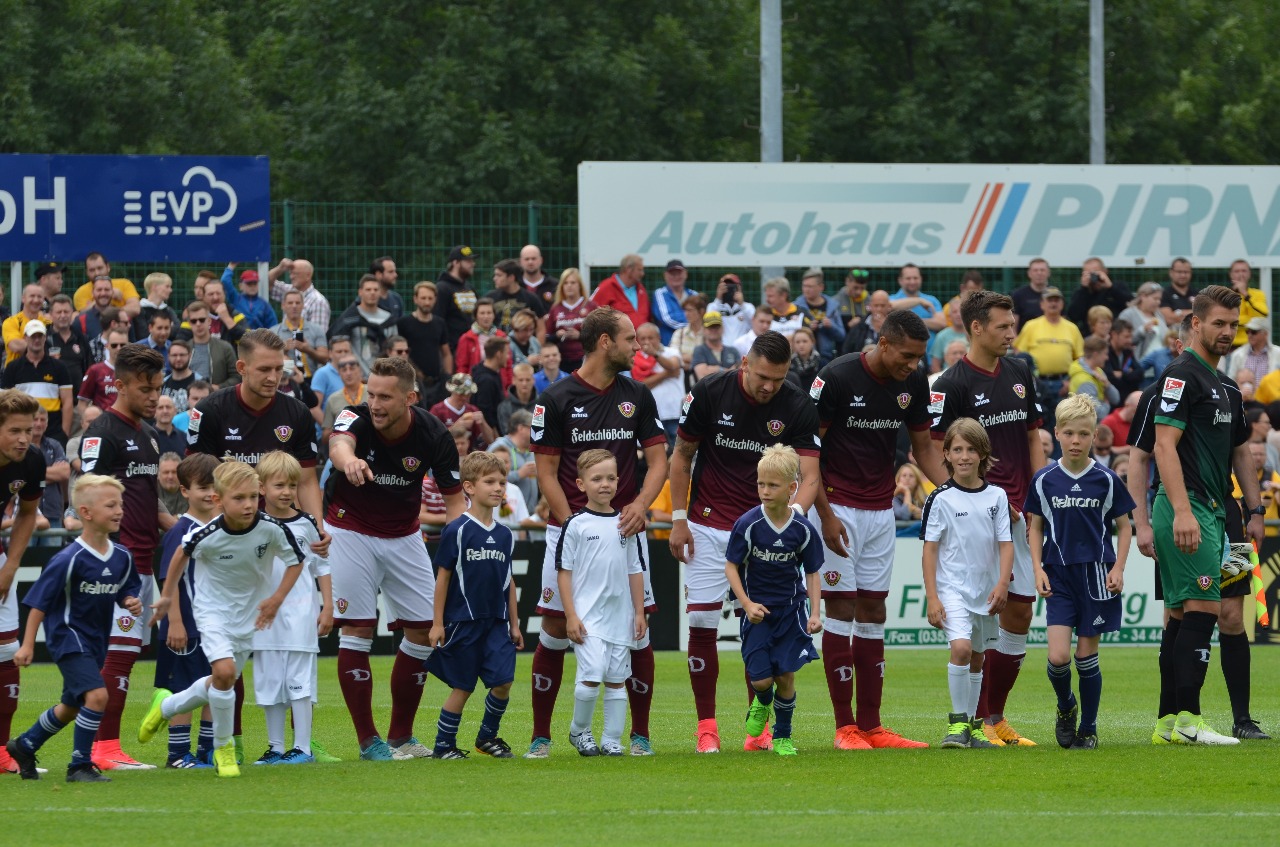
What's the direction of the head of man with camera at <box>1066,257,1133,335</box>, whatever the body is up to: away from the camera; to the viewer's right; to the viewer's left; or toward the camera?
toward the camera

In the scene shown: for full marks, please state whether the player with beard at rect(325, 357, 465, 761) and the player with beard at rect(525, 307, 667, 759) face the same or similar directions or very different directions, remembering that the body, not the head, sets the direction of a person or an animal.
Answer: same or similar directions

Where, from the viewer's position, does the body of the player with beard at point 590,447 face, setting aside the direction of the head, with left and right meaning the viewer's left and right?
facing the viewer

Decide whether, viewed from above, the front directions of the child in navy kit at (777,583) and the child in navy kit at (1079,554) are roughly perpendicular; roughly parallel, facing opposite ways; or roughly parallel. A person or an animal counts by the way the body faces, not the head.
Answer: roughly parallel

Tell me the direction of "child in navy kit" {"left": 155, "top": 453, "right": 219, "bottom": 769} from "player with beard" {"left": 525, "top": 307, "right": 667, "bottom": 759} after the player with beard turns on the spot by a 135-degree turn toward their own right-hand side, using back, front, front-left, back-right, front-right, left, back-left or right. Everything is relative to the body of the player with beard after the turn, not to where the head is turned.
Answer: front-left

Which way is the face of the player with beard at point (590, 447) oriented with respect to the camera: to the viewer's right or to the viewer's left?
to the viewer's right

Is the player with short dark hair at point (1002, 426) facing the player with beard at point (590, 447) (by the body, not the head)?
no

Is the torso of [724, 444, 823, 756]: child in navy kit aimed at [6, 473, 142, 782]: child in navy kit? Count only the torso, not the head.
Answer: no

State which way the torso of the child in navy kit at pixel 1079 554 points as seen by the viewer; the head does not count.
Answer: toward the camera

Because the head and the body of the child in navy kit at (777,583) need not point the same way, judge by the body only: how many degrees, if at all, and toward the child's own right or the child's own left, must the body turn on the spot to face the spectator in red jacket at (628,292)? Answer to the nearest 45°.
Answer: approximately 180°

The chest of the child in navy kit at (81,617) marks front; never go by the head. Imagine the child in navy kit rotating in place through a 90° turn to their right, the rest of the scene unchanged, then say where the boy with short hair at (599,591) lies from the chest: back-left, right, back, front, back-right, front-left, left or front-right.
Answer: back-left

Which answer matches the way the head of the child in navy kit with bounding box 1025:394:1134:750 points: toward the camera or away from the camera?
toward the camera

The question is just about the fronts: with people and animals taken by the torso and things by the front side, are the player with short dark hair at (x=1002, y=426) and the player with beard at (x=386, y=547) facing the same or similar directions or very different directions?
same or similar directions

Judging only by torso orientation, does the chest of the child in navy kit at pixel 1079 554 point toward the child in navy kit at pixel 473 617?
no

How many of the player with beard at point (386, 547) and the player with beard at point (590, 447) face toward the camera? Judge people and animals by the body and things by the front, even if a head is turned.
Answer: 2

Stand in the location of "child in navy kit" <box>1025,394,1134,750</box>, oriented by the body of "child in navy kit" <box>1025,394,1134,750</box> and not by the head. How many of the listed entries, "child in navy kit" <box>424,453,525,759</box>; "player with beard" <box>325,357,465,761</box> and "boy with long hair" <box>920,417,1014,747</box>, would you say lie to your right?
3
